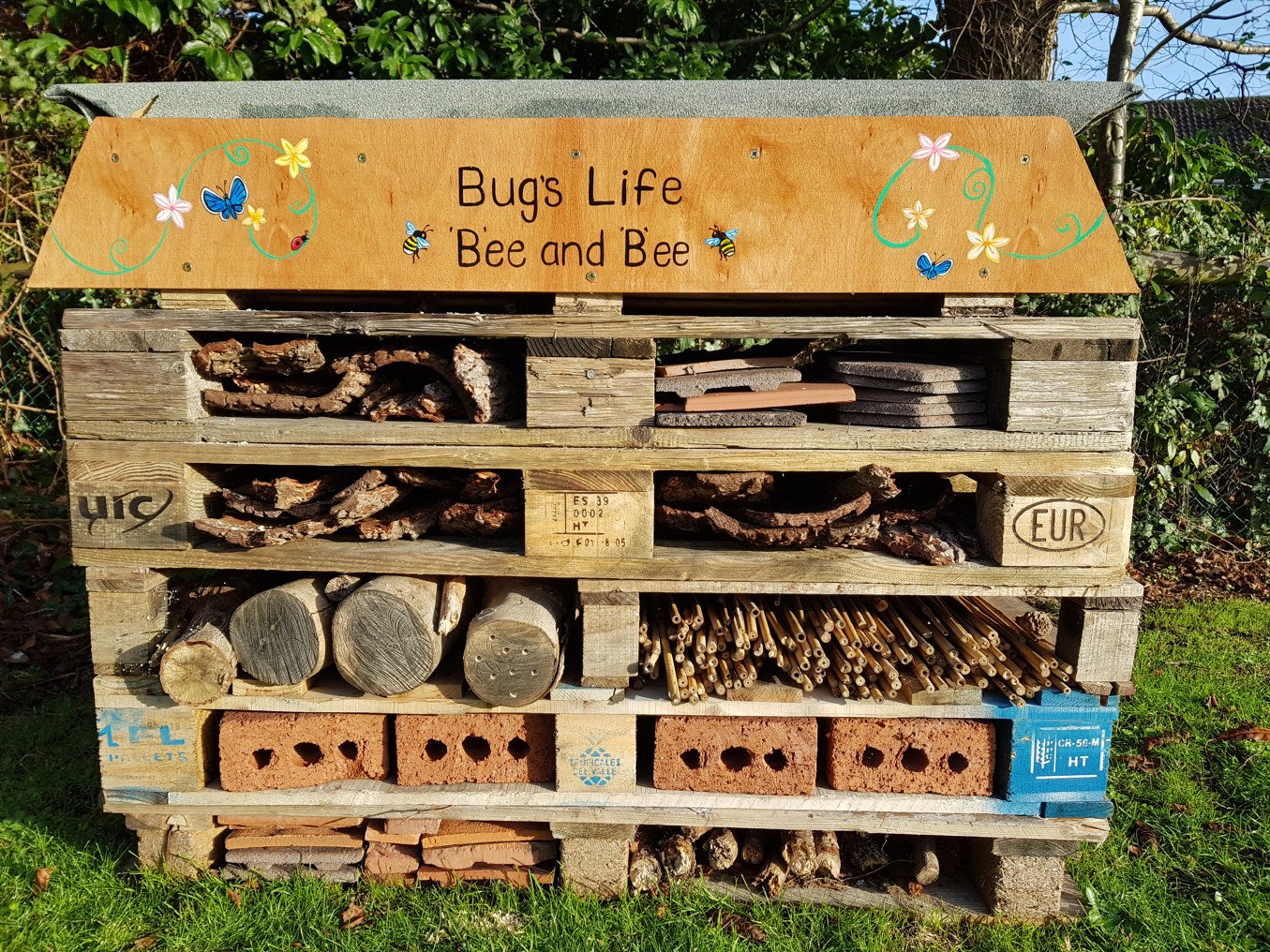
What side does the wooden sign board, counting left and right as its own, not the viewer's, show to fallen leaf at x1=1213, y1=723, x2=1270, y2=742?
left

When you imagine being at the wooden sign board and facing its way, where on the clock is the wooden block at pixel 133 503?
The wooden block is roughly at 3 o'clock from the wooden sign board.

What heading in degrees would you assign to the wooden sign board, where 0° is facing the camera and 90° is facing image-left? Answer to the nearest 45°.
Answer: approximately 0°

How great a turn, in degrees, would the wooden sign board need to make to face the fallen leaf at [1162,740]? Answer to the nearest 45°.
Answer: approximately 90° to its left
